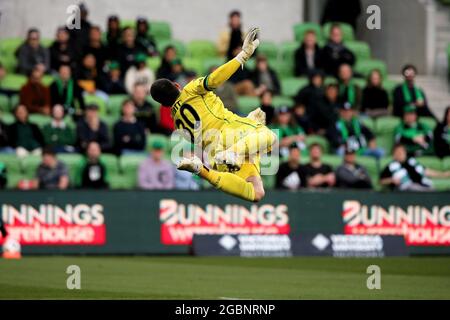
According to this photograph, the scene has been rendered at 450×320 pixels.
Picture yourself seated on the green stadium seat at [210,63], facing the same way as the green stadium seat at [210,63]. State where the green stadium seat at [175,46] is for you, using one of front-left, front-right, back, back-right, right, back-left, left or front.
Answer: back-right

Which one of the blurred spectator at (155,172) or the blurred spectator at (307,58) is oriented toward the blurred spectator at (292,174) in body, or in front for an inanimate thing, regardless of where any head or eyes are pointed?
the blurred spectator at (307,58)

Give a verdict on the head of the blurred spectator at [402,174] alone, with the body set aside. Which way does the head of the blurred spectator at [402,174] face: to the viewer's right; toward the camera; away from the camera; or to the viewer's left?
toward the camera

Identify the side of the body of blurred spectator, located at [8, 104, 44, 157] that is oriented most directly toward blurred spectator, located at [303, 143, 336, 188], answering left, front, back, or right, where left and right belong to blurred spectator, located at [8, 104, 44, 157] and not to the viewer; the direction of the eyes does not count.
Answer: left

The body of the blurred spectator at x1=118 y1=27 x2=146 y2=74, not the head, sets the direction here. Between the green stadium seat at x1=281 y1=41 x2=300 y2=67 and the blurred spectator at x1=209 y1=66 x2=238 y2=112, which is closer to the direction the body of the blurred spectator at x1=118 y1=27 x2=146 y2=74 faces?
the blurred spectator

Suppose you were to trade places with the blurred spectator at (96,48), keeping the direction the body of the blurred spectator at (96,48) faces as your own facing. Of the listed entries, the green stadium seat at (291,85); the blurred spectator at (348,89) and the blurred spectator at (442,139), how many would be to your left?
3

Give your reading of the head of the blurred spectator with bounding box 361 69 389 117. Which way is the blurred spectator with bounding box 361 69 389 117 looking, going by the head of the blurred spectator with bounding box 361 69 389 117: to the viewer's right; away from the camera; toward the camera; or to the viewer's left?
toward the camera

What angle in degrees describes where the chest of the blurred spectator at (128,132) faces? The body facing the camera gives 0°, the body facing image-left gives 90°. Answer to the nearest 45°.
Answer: approximately 0°

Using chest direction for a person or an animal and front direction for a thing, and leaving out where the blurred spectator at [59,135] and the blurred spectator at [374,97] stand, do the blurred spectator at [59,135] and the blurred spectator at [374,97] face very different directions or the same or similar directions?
same or similar directions

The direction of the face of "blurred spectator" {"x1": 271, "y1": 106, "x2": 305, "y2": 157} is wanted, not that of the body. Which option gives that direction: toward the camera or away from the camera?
toward the camera

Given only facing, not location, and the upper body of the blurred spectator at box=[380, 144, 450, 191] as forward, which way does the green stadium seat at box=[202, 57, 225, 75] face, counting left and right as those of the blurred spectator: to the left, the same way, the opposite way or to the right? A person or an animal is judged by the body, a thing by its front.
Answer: the same way

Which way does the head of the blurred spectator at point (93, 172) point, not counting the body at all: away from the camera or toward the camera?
toward the camera

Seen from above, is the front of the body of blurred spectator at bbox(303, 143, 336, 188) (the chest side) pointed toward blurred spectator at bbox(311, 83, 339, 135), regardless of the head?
no

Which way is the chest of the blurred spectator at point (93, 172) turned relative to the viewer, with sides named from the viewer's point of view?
facing the viewer

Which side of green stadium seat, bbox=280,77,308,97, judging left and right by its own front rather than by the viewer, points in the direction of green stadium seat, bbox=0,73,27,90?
right

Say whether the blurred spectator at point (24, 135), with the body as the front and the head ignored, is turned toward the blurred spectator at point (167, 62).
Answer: no

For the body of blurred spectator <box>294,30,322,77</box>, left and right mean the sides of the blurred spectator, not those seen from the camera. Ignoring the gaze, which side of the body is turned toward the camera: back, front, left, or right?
front

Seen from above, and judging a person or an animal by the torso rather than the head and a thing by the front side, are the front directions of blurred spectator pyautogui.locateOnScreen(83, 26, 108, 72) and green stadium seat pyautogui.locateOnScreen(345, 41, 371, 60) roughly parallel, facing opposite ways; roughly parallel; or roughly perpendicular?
roughly parallel

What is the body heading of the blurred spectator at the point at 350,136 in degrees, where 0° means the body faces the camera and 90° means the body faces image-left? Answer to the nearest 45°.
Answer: approximately 0°

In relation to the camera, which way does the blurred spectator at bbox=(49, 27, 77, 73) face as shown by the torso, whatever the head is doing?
toward the camera

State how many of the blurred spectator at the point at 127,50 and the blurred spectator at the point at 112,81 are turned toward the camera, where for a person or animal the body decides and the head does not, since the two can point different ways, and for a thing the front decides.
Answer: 2
